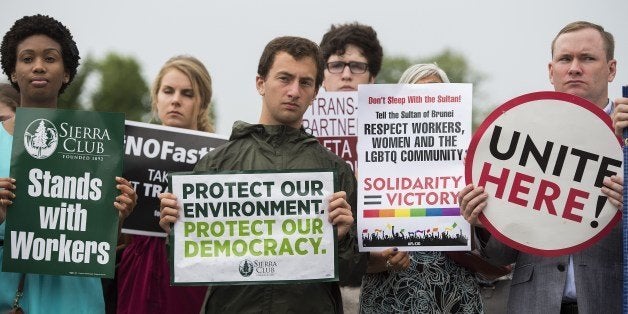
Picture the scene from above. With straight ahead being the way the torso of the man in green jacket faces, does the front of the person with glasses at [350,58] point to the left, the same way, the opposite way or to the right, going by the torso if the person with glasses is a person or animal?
the same way

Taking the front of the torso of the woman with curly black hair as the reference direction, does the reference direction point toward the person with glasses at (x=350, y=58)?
no

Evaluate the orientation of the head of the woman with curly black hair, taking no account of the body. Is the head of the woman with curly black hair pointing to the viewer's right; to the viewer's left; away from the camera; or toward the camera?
toward the camera

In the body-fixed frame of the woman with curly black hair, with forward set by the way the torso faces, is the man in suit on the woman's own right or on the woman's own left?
on the woman's own left

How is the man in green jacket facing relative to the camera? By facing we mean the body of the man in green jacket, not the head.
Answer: toward the camera

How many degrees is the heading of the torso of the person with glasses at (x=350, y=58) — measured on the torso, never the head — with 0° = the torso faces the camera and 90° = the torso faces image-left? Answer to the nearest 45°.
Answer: approximately 0°

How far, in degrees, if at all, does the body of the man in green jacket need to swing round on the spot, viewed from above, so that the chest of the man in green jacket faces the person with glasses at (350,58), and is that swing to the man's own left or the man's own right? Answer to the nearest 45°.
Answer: approximately 180°

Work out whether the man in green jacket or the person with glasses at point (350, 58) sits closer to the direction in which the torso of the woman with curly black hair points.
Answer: the man in green jacket

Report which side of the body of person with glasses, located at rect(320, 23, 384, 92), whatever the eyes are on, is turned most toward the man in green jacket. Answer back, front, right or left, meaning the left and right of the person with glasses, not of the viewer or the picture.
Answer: front

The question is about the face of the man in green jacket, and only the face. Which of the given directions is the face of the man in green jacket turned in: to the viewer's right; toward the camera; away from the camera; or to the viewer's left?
toward the camera

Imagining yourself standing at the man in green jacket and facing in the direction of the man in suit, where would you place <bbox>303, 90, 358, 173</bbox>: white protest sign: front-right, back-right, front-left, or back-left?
front-left

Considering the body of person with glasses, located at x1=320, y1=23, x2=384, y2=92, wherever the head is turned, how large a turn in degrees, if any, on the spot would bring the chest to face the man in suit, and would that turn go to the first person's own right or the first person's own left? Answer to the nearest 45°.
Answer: approximately 45° to the first person's own left

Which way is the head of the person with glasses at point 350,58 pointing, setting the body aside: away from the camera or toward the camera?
toward the camera

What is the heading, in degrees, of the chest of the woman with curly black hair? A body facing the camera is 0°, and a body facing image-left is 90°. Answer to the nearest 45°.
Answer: approximately 0°
